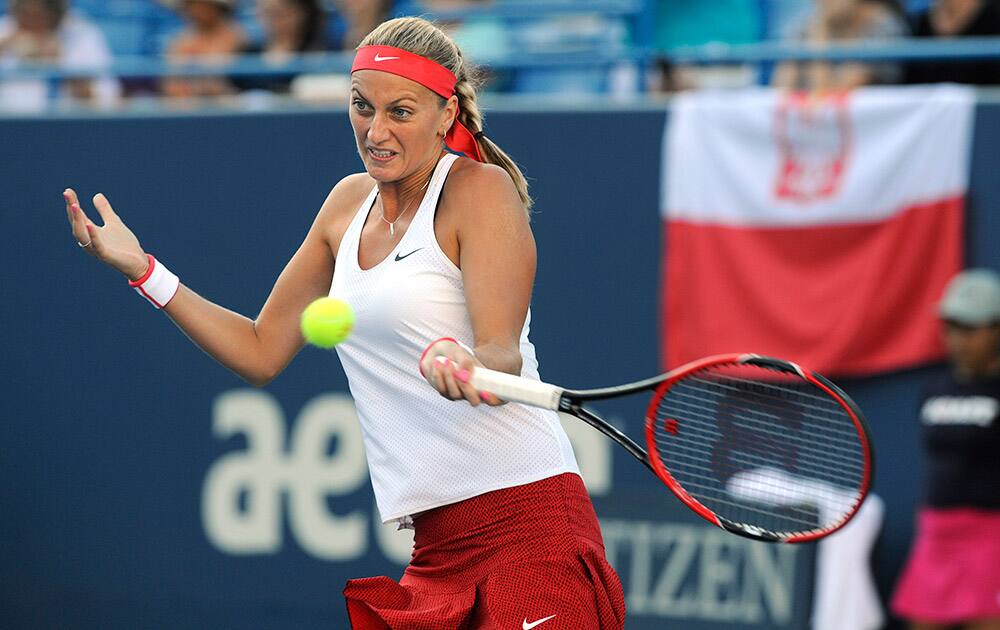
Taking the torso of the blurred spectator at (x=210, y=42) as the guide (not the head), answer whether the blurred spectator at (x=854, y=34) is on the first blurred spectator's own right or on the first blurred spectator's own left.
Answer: on the first blurred spectator's own left

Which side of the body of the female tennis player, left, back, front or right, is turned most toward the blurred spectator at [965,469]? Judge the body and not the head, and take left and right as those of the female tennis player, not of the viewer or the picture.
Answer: back

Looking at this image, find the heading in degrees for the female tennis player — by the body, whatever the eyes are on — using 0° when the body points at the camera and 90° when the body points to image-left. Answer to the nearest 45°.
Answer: approximately 45°

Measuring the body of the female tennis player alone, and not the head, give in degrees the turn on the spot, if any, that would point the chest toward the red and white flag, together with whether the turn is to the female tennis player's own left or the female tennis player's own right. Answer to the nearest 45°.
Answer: approximately 180°
